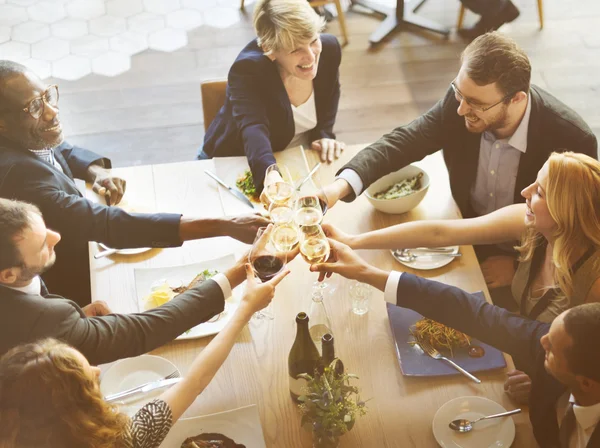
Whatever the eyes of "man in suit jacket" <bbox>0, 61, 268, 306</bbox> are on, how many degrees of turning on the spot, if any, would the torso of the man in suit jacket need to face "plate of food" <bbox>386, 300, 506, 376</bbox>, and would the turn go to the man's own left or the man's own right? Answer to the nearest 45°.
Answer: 0° — they already face it

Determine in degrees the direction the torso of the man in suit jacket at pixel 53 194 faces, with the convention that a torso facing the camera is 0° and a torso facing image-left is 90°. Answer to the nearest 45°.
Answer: approximately 315°

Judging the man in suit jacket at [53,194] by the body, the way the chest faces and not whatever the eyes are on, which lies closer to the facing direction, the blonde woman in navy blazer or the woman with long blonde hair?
the woman with long blonde hair

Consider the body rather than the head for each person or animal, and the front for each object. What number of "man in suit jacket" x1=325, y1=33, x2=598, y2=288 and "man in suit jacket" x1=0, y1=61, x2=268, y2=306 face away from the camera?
0

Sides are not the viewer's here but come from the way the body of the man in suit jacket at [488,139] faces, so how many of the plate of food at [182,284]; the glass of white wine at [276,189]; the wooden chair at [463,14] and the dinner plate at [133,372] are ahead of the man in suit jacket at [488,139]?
3

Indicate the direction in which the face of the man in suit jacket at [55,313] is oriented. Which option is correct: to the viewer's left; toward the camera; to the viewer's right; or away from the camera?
to the viewer's right

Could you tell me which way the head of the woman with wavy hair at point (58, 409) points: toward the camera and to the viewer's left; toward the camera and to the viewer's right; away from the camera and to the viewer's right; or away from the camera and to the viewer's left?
away from the camera and to the viewer's right

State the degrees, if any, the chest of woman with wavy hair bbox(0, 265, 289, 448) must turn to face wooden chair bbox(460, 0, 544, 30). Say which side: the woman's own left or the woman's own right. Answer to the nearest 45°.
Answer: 0° — they already face it

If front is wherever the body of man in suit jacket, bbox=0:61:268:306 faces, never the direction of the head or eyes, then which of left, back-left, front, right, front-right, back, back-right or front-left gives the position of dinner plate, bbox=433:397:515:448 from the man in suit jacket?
front

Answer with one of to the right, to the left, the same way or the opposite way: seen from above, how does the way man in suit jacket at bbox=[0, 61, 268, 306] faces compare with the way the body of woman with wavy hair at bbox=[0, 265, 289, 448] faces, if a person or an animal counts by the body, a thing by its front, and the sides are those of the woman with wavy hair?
to the right

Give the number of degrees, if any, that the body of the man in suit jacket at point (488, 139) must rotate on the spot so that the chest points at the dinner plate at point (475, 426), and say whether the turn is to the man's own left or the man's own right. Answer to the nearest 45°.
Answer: approximately 45° to the man's own left

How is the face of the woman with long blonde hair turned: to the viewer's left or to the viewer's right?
to the viewer's left

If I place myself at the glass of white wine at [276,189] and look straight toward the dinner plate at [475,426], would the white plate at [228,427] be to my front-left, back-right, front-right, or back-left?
front-right

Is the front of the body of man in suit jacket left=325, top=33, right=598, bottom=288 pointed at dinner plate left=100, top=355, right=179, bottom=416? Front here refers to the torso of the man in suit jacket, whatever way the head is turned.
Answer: yes
